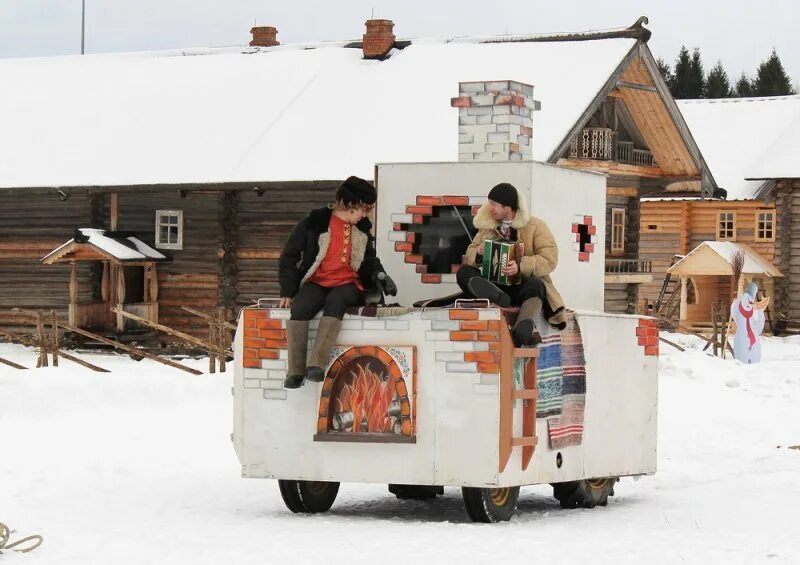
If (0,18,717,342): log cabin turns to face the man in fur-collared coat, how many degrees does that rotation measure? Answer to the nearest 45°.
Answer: approximately 45° to its right

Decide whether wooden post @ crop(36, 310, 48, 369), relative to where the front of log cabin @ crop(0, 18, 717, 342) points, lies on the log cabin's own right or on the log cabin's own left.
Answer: on the log cabin's own right

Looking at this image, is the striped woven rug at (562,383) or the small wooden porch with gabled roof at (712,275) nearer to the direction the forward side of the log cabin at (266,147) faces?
the striped woven rug

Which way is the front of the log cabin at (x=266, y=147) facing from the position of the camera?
facing the viewer and to the right of the viewer

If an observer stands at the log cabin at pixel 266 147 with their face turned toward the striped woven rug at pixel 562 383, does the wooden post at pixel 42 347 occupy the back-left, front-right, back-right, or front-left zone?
front-right

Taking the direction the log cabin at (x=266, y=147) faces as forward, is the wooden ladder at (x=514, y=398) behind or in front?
in front

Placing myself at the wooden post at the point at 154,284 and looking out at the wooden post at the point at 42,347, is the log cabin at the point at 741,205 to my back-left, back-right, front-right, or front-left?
back-left

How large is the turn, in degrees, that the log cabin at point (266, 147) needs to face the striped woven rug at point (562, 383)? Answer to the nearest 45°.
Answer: approximately 45° to its left

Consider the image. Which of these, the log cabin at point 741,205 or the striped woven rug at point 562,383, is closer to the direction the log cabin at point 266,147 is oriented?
the striped woven rug

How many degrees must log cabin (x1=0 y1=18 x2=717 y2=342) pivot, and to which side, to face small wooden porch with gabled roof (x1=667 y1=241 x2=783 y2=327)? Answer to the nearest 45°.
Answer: approximately 90° to its left

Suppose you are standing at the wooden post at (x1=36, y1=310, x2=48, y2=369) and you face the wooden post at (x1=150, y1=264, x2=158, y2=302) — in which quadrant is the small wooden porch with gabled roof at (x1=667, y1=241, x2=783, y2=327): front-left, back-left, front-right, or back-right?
front-right

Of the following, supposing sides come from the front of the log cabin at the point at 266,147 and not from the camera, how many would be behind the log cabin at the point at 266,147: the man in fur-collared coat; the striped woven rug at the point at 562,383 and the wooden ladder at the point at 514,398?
0
